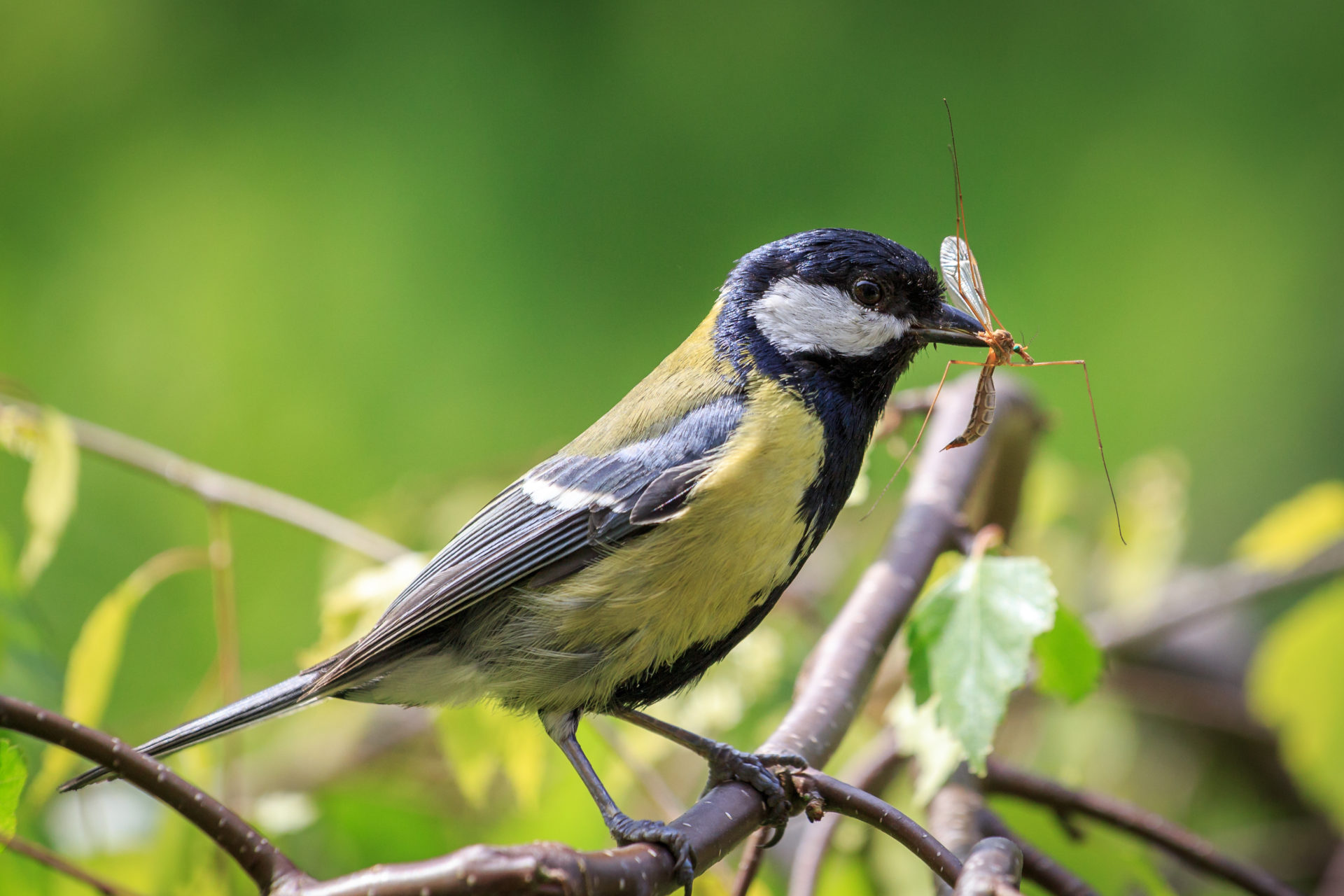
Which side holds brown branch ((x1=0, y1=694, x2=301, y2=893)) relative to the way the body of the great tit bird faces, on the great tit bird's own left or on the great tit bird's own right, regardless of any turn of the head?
on the great tit bird's own right

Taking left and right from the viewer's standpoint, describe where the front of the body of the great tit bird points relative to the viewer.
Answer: facing to the right of the viewer

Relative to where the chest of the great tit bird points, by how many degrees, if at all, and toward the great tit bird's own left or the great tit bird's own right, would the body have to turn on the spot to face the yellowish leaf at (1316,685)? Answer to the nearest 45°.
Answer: approximately 45° to the great tit bird's own left
